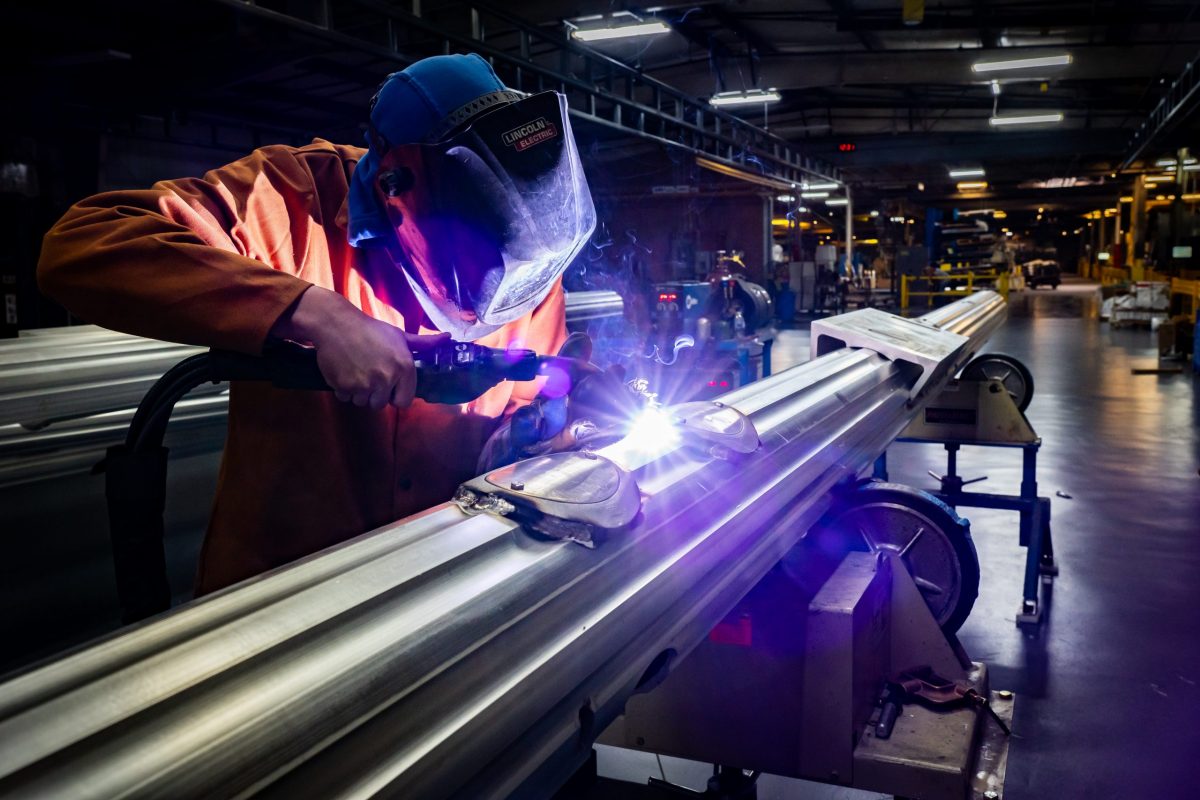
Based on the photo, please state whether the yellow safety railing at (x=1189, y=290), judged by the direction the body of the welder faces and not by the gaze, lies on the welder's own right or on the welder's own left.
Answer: on the welder's own left

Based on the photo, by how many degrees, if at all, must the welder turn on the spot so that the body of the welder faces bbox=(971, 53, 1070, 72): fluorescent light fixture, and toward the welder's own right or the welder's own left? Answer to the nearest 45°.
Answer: approximately 90° to the welder's own left

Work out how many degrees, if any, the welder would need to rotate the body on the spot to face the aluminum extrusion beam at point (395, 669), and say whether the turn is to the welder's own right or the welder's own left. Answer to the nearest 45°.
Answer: approximately 45° to the welder's own right

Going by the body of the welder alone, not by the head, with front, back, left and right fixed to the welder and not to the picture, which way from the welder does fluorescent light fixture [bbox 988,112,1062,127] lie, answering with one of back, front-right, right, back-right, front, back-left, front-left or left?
left

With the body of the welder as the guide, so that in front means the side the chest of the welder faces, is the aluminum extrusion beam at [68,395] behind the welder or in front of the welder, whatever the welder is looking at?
behind

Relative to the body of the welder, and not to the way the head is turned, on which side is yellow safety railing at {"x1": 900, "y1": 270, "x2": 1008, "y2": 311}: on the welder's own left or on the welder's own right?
on the welder's own left

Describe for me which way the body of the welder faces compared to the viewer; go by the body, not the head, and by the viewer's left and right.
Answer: facing the viewer and to the right of the viewer
